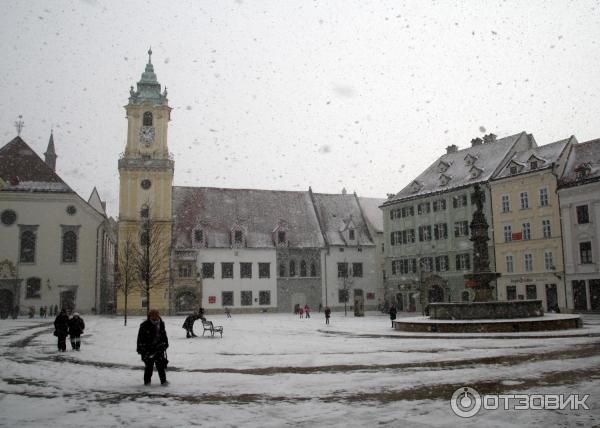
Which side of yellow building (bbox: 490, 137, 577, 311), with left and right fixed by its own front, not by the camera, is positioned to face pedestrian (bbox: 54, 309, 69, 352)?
front

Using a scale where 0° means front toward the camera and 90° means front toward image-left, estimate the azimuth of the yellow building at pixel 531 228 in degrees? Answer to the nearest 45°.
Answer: approximately 45°

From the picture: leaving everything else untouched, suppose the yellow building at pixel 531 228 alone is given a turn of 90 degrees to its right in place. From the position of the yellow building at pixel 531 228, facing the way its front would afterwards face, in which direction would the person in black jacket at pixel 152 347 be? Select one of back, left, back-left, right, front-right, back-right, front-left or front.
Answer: back-left

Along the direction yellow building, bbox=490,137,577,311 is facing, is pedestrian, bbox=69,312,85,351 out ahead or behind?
ahead

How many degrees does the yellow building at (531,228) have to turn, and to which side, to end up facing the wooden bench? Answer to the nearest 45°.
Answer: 0° — it already faces it
